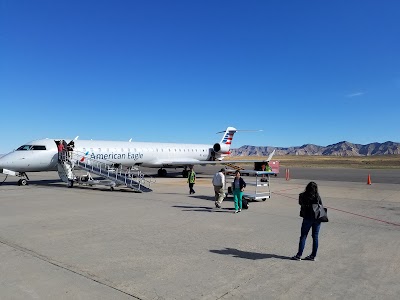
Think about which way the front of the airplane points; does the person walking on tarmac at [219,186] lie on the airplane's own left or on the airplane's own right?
on the airplane's own left

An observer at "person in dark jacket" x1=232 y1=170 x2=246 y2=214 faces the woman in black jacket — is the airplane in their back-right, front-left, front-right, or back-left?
back-right

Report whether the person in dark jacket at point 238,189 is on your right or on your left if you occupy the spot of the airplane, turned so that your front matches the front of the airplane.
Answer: on your left

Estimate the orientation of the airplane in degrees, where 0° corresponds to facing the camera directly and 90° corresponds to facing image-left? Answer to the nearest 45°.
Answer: approximately 45°

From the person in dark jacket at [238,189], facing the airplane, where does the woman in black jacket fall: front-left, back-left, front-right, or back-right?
back-left

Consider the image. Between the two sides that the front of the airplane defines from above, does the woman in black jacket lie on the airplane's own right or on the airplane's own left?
on the airplane's own left
